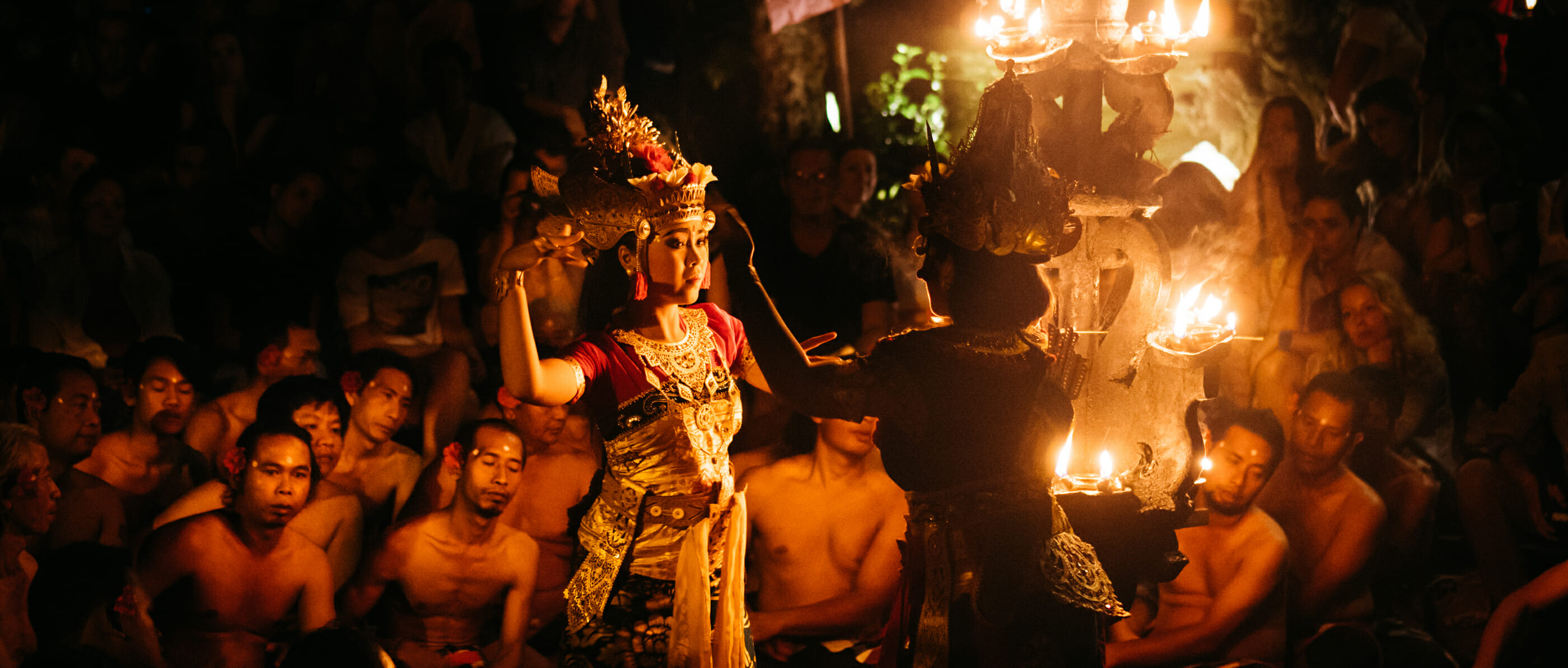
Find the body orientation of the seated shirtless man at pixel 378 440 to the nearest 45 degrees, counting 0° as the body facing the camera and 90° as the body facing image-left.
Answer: approximately 315°

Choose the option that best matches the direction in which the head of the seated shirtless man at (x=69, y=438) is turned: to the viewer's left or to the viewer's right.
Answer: to the viewer's right

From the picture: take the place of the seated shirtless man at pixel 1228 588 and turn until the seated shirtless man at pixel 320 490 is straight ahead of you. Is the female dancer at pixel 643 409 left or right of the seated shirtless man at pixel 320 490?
left

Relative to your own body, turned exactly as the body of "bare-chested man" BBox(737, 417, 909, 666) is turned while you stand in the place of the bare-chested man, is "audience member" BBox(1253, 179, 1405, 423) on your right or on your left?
on your left

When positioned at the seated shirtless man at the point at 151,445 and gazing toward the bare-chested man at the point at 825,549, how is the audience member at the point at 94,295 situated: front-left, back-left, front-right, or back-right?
back-left

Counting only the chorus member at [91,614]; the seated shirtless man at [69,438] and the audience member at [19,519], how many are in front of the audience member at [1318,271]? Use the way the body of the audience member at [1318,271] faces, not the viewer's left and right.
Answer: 3
